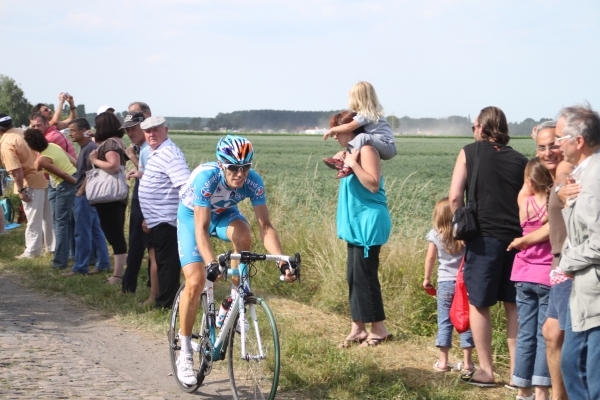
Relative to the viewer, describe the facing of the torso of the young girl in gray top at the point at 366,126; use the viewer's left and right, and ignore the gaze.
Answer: facing to the left of the viewer

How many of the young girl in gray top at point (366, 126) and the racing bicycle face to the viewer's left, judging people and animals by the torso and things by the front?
1

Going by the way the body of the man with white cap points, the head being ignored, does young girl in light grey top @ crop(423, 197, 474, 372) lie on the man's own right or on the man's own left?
on the man's own left

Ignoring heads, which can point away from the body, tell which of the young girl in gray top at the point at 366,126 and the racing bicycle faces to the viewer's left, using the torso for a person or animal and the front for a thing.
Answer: the young girl in gray top

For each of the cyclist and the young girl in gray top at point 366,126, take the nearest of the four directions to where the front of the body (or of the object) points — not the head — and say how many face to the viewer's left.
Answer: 1

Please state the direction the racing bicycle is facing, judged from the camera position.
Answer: facing the viewer and to the right of the viewer

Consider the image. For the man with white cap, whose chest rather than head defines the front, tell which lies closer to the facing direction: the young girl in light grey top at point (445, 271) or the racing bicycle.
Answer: the racing bicycle

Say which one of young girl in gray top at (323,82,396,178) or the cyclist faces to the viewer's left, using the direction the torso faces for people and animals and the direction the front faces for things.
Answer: the young girl in gray top

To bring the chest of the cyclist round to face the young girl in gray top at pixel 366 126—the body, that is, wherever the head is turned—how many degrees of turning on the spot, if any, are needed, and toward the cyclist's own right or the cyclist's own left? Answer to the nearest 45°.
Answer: approximately 90° to the cyclist's own left
